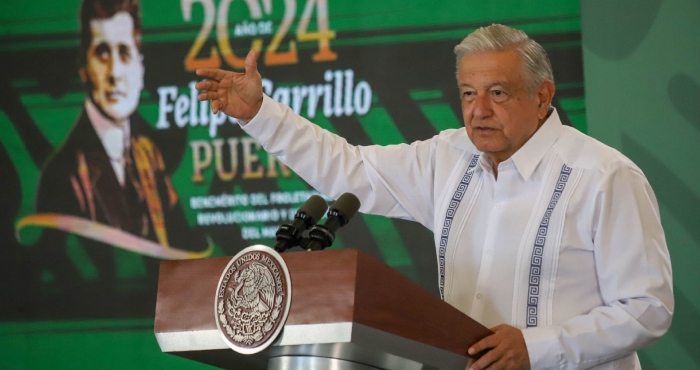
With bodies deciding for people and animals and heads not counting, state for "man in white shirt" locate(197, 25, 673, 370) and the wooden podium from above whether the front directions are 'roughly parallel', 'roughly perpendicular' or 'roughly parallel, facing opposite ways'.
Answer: roughly parallel

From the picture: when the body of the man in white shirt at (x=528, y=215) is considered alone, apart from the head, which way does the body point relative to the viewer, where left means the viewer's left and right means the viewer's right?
facing the viewer and to the left of the viewer

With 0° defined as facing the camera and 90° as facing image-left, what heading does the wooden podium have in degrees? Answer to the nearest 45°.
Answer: approximately 45°

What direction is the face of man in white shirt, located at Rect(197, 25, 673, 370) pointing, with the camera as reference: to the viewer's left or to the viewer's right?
to the viewer's left

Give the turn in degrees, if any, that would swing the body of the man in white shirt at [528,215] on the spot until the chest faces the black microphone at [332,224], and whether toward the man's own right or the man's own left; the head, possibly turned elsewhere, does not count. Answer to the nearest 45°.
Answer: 0° — they already face it

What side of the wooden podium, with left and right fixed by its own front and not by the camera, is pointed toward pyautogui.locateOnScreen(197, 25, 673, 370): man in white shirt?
back
